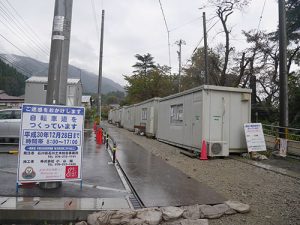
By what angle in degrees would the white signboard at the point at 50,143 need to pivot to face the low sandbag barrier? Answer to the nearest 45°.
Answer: approximately 45° to its left

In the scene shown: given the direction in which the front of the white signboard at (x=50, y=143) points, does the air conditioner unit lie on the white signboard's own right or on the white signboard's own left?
on the white signboard's own left

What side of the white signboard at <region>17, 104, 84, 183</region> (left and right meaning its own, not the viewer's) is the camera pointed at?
front

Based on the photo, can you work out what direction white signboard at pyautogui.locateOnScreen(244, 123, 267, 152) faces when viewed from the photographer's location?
facing the viewer

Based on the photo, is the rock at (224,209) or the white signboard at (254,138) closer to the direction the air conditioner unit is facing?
the rock

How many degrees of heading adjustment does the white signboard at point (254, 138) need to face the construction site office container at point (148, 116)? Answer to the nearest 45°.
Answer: approximately 135° to its right

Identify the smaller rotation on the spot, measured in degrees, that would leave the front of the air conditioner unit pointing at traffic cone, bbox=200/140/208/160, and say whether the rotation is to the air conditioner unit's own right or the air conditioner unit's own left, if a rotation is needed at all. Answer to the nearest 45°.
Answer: approximately 45° to the air conditioner unit's own right

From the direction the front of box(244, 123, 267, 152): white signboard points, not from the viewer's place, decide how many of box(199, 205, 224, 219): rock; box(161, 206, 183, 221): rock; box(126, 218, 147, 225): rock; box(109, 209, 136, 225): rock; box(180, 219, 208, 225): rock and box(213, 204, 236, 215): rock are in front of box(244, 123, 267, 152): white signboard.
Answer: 6

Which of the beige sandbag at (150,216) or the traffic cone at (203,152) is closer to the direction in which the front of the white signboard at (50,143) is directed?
the beige sandbag

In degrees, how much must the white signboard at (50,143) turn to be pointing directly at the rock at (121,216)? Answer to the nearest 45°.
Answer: approximately 45° to its left

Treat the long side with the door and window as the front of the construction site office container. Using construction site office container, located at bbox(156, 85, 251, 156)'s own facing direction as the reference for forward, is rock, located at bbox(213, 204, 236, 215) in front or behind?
in front

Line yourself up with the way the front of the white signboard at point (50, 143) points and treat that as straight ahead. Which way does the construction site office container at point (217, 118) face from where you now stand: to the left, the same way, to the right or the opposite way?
to the right

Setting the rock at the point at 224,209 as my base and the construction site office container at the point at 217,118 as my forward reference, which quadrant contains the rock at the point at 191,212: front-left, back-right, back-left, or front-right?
back-left
